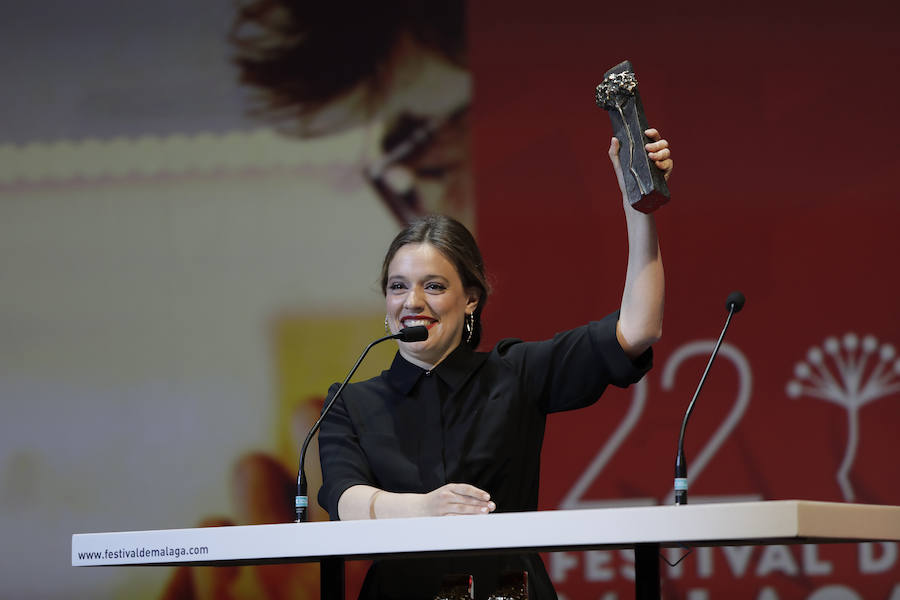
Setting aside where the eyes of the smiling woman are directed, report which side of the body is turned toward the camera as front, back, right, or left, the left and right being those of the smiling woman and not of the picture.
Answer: front

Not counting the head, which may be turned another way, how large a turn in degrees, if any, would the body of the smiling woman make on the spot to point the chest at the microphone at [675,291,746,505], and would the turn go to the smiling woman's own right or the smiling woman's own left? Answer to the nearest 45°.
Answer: approximately 45° to the smiling woman's own left

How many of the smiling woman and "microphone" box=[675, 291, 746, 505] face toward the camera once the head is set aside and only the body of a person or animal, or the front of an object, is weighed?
1

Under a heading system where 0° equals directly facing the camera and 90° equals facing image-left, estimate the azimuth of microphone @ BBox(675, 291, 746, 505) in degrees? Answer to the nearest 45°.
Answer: approximately 225°

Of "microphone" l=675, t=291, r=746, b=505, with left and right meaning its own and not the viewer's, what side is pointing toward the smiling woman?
left
